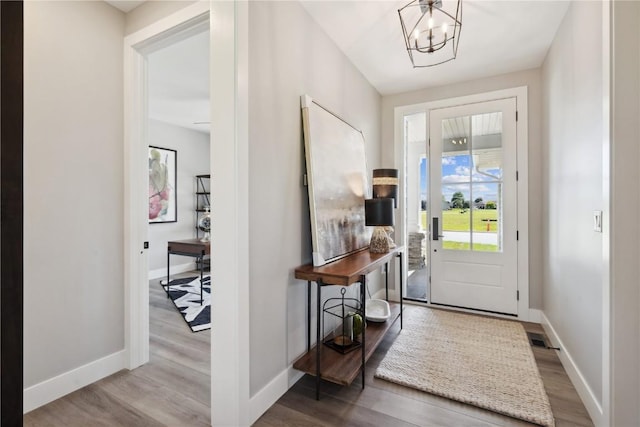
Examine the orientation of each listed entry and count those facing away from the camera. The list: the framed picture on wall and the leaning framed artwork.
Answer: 0

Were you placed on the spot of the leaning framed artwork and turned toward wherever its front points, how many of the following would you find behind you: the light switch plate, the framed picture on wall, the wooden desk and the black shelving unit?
3

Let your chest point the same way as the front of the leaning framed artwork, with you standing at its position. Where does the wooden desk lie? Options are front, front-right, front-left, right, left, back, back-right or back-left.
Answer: back

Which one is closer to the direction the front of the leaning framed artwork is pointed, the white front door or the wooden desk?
the white front door

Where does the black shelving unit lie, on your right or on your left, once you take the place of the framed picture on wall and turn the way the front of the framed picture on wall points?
on your left

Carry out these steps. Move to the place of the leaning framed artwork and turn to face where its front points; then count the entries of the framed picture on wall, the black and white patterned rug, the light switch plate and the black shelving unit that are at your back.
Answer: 3

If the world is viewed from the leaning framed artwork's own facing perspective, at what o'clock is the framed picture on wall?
The framed picture on wall is roughly at 6 o'clock from the leaning framed artwork.

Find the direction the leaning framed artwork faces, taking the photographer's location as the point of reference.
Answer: facing the viewer and to the right of the viewer

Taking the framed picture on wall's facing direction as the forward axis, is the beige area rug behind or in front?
in front
